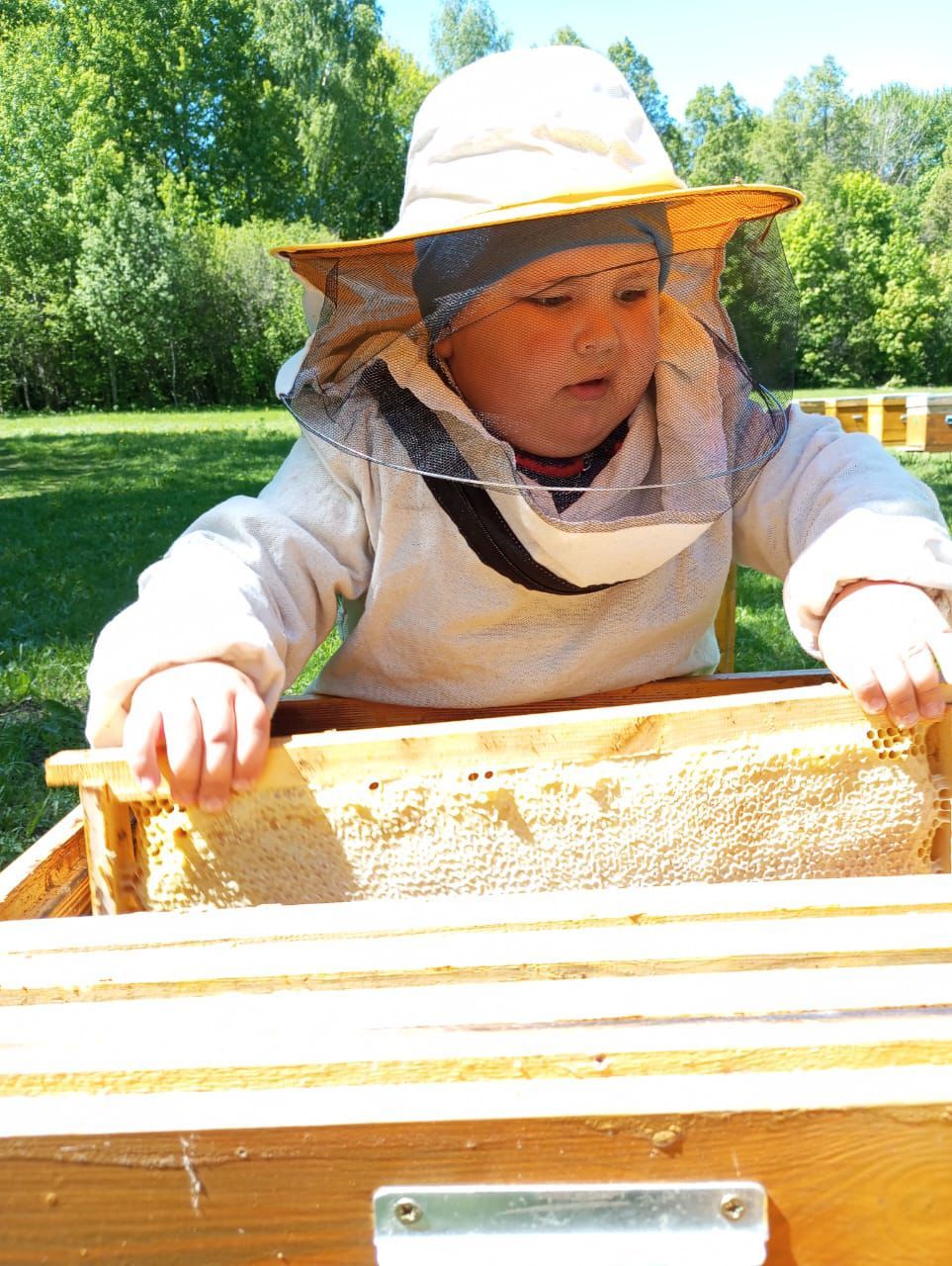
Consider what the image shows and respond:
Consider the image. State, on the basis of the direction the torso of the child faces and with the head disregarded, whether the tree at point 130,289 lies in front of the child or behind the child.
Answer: behind

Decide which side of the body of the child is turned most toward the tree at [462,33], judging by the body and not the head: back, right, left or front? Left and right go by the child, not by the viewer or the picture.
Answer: back

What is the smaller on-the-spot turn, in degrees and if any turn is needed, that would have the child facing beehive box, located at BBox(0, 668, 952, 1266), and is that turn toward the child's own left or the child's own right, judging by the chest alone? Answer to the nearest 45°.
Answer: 0° — they already face it

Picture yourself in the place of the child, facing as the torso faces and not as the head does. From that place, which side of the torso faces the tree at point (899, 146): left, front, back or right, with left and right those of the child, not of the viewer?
back

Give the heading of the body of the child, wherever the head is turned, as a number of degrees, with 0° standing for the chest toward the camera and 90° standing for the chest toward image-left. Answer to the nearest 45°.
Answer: approximately 0°

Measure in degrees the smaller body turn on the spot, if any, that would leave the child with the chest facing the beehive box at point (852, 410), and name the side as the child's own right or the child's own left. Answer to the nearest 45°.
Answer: approximately 180°

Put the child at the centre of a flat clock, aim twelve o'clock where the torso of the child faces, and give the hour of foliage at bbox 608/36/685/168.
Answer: The foliage is roughly at 6 o'clock from the child.

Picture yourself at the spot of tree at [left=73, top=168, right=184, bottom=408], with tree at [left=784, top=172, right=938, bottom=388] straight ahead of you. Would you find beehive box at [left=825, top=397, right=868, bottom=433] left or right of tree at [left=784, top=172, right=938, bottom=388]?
right

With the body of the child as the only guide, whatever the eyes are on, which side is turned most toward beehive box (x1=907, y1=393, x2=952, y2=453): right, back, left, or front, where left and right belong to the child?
back

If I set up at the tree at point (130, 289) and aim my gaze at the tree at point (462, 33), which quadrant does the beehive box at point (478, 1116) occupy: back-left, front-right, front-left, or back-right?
back-right

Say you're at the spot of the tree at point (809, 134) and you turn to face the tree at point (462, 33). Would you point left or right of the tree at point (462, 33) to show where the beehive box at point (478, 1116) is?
left
